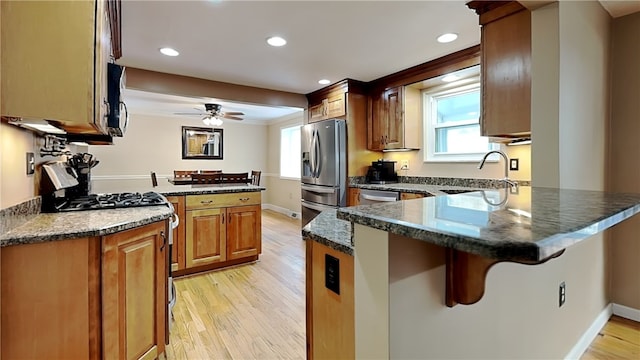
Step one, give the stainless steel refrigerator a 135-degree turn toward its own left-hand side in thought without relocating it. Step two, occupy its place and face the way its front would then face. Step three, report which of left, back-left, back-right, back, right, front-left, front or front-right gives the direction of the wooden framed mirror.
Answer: back-left

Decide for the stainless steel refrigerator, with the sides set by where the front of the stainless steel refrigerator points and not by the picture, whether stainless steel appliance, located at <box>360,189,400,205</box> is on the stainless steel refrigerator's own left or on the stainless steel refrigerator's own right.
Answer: on the stainless steel refrigerator's own left

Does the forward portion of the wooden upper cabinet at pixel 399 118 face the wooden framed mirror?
no

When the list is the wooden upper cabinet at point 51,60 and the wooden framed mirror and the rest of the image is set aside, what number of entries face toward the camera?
1

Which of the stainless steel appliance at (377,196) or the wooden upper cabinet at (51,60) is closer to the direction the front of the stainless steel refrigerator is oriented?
the wooden upper cabinet

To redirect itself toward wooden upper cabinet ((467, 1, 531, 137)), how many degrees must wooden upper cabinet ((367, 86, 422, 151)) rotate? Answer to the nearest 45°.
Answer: approximately 45° to its left

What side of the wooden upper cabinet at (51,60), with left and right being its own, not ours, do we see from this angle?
right

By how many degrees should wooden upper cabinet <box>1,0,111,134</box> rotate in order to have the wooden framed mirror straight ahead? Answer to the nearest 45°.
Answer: approximately 45° to its left

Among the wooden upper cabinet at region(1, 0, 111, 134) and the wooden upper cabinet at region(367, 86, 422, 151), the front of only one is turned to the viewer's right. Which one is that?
the wooden upper cabinet at region(1, 0, 111, 134)

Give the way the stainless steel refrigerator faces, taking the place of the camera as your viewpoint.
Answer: facing the viewer and to the left of the viewer

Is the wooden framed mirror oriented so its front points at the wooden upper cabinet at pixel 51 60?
yes

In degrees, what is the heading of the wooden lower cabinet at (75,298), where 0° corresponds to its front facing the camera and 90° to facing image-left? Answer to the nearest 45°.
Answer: approximately 315°

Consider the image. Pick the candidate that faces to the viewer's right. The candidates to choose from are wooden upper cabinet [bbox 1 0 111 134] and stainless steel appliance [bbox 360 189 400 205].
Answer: the wooden upper cabinet

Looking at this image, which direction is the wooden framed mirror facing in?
toward the camera

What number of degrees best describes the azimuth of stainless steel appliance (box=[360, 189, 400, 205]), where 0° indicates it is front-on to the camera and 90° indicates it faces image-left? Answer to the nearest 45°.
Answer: approximately 45°

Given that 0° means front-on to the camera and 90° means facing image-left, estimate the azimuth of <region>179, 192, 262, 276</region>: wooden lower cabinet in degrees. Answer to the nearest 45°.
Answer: approximately 315°

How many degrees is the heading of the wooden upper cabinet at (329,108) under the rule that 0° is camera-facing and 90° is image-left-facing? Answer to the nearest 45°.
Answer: approximately 45°

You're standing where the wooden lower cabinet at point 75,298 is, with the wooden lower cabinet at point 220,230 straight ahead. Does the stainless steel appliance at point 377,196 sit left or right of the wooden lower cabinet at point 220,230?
right

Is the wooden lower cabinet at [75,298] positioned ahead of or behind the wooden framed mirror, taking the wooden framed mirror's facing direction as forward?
ahead
